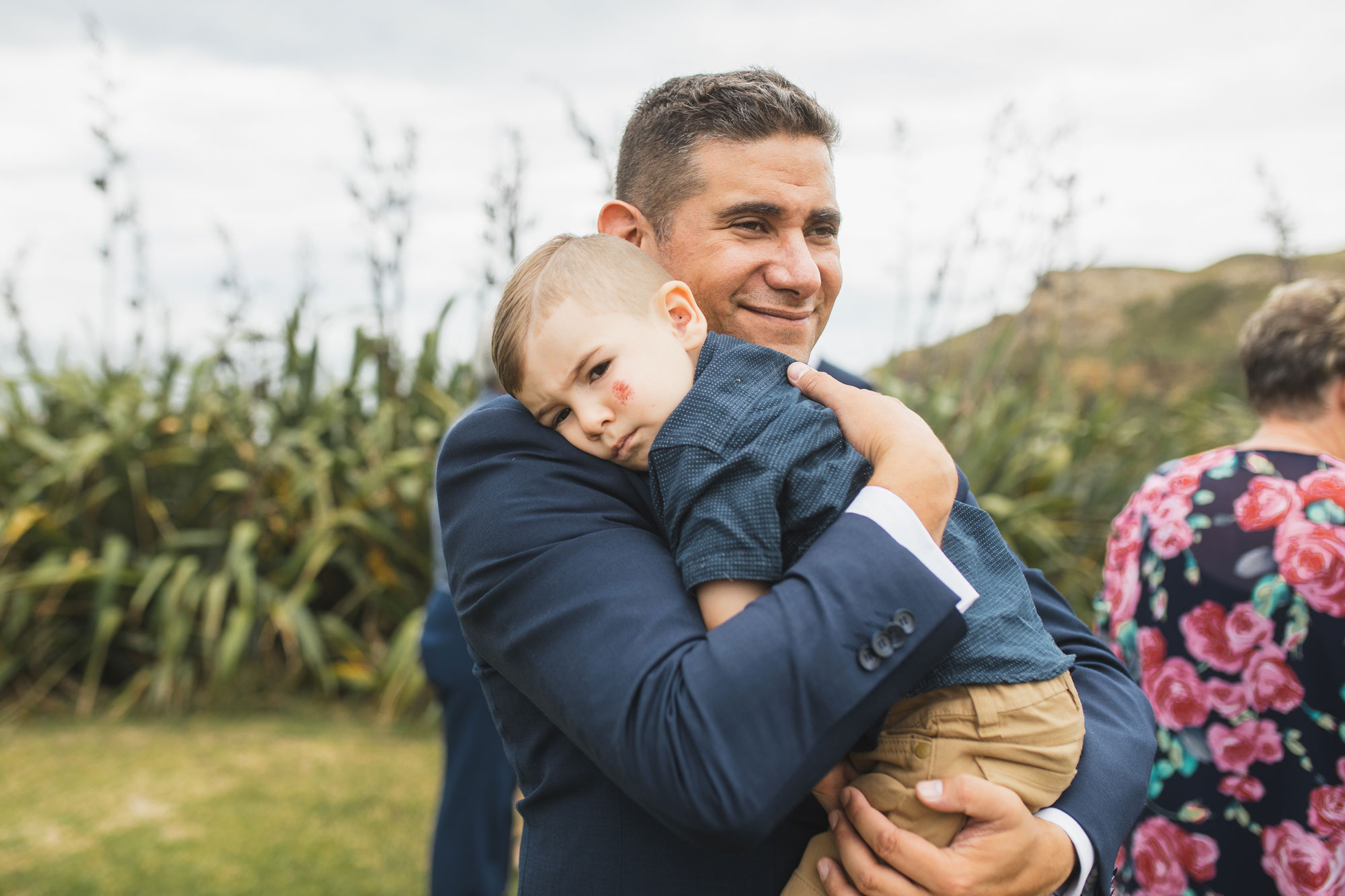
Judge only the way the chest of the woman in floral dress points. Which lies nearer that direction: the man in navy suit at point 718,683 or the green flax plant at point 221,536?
the green flax plant

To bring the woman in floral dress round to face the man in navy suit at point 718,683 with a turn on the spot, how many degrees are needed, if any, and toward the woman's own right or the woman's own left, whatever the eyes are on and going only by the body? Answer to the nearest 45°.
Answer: approximately 180°

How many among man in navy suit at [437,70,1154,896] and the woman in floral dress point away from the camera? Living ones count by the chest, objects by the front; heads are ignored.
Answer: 1

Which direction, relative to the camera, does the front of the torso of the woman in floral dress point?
away from the camera

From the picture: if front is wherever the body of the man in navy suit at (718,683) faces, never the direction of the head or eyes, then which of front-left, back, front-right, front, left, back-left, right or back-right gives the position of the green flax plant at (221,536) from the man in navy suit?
back

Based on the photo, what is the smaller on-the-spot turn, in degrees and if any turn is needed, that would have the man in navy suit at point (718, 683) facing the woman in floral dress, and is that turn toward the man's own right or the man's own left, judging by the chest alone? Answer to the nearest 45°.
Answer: approximately 90° to the man's own left
